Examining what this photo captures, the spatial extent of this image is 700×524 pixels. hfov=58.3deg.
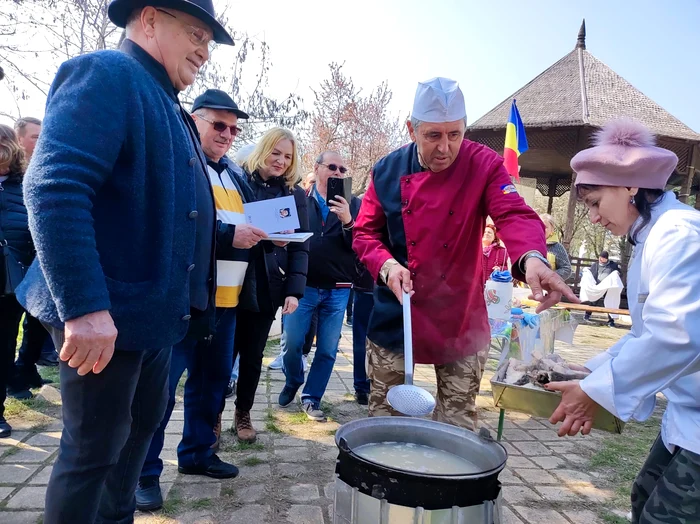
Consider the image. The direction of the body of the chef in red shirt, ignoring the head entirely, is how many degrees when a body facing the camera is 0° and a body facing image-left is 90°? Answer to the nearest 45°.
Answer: approximately 0°

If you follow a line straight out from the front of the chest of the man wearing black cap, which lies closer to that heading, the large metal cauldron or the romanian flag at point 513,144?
the large metal cauldron

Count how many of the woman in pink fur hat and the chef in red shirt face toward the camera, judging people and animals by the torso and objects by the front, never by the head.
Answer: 1

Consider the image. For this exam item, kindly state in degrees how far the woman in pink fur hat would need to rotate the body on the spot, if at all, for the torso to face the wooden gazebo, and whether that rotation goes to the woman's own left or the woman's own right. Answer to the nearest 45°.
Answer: approximately 90° to the woman's own right

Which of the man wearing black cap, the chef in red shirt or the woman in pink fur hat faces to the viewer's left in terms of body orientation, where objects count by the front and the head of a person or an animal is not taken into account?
the woman in pink fur hat

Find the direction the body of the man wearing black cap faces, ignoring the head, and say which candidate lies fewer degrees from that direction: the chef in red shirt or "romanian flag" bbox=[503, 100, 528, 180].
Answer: the chef in red shirt

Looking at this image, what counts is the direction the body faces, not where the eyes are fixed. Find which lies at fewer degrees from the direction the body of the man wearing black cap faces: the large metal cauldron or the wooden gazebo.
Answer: the large metal cauldron

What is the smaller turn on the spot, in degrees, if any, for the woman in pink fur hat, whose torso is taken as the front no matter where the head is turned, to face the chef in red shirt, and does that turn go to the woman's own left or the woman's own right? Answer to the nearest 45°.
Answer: approximately 45° to the woman's own right

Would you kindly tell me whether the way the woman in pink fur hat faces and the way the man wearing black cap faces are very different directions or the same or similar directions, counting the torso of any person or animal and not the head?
very different directions

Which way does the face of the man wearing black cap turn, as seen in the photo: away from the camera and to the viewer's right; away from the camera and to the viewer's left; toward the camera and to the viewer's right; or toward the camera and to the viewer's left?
toward the camera and to the viewer's right

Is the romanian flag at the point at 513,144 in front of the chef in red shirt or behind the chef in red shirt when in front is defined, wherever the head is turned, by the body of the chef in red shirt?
behind

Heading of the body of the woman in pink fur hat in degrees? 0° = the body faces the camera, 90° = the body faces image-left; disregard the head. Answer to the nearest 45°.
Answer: approximately 90°
